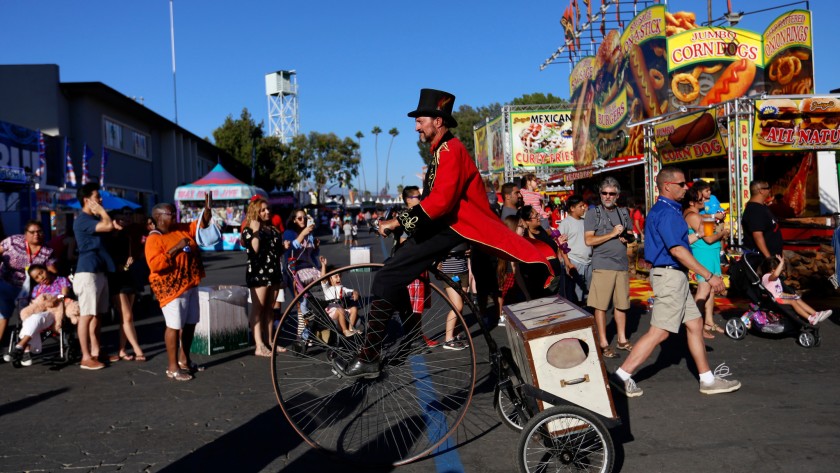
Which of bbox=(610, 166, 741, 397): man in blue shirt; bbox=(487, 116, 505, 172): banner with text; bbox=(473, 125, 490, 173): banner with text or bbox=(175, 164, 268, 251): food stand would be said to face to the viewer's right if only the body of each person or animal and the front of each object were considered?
the man in blue shirt

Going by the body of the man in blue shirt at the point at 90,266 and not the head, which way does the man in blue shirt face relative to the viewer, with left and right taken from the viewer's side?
facing to the right of the viewer

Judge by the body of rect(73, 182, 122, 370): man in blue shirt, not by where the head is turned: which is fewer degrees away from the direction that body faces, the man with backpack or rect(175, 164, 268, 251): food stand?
the man with backpack

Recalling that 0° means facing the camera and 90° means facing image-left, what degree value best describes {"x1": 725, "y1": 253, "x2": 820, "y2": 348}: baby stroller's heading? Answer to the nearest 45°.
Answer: approximately 270°

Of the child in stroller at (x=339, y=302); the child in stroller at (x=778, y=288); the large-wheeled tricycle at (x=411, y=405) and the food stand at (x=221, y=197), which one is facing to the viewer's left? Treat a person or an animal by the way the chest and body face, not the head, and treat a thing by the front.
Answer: the large-wheeled tricycle

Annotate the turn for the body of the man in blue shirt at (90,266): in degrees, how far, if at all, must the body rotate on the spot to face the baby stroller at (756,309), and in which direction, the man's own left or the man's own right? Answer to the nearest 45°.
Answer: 0° — they already face it

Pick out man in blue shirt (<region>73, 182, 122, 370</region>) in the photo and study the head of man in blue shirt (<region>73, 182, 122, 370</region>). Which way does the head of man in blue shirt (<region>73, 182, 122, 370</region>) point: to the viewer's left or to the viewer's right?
to the viewer's right

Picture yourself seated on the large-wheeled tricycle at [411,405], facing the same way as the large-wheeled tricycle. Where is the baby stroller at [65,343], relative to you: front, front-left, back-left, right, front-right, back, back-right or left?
front-right

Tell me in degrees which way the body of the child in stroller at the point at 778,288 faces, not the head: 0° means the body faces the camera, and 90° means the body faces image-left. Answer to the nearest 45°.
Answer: approximately 270°

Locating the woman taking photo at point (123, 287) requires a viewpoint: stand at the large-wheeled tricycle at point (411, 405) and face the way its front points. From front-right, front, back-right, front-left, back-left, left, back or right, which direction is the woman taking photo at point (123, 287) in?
front-right

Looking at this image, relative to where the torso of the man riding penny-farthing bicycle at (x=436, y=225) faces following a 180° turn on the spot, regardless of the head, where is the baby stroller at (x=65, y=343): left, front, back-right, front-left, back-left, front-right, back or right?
back-left

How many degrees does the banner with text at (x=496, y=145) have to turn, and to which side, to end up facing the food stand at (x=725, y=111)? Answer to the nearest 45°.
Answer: approximately 45° to its left

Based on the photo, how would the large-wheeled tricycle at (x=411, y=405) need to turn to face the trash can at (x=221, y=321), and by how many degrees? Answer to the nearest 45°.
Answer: approximately 45° to its right

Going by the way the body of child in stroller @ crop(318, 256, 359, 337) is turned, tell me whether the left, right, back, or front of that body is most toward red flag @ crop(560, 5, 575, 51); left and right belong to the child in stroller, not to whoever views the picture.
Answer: left

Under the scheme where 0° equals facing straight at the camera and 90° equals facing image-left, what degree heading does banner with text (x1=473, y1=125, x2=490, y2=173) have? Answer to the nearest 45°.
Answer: approximately 45°
